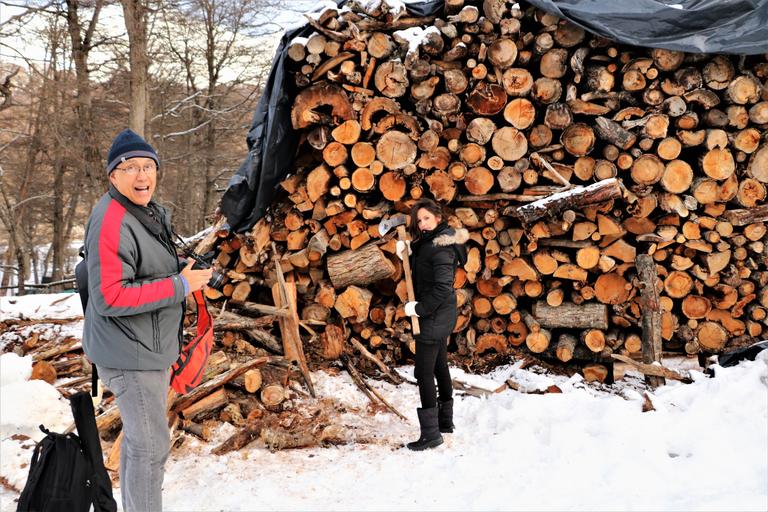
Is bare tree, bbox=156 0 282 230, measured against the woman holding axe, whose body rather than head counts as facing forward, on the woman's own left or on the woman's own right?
on the woman's own right

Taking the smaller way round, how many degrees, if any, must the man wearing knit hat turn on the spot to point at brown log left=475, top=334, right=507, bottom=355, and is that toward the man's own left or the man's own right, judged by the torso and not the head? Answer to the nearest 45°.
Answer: approximately 45° to the man's own left

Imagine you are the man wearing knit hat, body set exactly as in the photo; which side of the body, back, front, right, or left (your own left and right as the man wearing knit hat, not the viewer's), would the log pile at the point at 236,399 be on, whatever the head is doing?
left

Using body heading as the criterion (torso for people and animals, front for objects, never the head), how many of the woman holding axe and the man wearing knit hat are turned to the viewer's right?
1

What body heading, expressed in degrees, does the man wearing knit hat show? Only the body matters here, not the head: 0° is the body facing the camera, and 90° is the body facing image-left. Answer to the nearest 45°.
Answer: approximately 270°

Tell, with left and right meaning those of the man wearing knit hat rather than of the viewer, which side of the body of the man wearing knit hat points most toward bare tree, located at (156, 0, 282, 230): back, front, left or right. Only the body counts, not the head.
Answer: left
